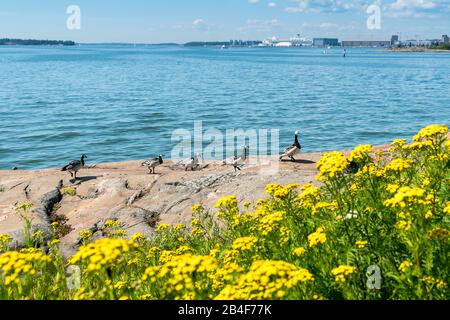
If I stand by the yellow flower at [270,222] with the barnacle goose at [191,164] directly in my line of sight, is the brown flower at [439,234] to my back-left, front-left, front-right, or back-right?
back-right

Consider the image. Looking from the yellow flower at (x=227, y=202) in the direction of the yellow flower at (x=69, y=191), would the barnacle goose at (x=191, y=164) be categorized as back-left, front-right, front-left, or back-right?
front-right

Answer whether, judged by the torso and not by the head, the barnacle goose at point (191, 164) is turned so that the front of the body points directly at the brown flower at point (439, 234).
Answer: no

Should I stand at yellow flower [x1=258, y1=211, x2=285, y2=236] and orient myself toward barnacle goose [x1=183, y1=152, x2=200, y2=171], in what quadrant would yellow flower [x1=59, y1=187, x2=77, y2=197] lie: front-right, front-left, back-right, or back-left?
front-left
